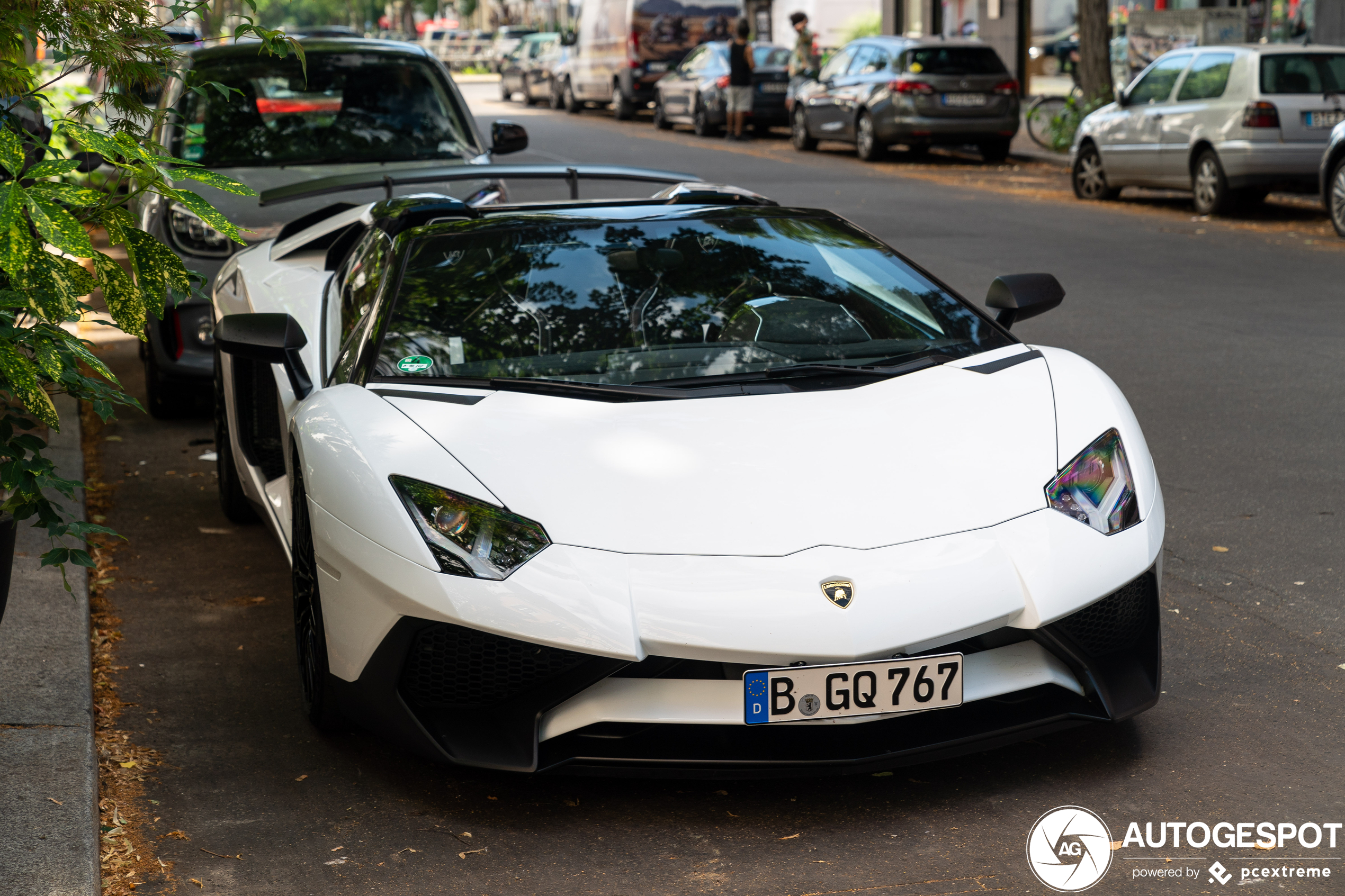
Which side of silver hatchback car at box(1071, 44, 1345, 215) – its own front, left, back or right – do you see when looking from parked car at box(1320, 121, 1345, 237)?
back

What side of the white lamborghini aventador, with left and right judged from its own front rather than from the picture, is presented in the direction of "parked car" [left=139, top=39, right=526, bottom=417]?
back

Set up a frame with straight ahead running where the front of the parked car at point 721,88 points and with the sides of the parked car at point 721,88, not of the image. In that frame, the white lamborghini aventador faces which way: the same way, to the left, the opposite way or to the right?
the opposite way

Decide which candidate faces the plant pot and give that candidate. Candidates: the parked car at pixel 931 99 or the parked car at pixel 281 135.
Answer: the parked car at pixel 281 135

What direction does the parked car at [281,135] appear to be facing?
toward the camera

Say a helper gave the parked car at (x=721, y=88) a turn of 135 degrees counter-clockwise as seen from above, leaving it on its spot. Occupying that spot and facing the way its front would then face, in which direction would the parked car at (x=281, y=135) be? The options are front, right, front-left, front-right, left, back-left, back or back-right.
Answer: front

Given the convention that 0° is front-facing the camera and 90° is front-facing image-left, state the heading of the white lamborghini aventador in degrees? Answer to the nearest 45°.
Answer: approximately 315°

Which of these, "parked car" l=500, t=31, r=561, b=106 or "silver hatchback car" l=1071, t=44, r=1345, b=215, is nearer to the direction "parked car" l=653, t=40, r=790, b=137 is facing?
the parked car

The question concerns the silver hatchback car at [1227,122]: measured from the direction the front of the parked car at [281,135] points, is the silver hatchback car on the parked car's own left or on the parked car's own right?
on the parked car's own left

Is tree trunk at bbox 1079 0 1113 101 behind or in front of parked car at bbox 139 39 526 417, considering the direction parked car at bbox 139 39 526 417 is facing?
behind

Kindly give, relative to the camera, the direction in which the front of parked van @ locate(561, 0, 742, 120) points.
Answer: facing away from the viewer and to the left of the viewer

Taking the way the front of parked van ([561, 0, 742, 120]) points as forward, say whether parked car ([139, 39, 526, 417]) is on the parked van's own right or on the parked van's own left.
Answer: on the parked van's own left

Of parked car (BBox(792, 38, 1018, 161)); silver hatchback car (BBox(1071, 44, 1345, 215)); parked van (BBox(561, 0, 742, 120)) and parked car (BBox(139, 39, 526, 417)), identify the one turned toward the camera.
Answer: parked car (BBox(139, 39, 526, 417))

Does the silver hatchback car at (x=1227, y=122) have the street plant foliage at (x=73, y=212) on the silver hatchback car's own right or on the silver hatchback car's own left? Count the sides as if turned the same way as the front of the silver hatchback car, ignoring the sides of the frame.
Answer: on the silver hatchback car's own left

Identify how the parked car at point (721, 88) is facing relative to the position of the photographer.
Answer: facing away from the viewer and to the left of the viewer

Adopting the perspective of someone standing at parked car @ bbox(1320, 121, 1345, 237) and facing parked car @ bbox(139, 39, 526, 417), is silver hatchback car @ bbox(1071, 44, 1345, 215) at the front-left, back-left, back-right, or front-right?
back-right

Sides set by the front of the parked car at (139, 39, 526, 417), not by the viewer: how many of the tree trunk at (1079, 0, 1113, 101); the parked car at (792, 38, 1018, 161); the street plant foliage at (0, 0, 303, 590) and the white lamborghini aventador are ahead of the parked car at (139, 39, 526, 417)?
2
